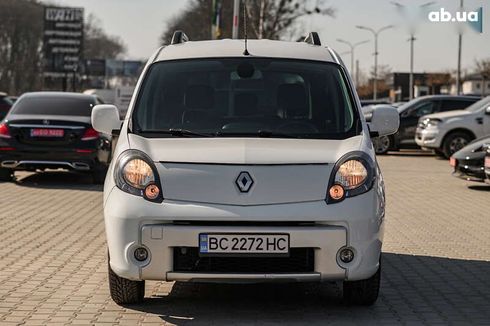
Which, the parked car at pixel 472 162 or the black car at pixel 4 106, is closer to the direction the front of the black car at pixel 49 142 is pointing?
the black car

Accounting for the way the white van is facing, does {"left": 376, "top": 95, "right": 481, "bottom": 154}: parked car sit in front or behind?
behind

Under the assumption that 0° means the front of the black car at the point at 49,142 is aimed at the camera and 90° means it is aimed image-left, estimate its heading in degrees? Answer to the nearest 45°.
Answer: approximately 180°

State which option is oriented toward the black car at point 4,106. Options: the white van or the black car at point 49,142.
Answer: the black car at point 49,142

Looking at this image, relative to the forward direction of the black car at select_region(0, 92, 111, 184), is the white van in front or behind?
behind

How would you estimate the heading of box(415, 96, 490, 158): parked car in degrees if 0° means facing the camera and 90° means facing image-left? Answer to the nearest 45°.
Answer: approximately 45°

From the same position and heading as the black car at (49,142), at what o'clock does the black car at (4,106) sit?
the black car at (4,106) is roughly at 12 o'clock from the black car at (49,142).

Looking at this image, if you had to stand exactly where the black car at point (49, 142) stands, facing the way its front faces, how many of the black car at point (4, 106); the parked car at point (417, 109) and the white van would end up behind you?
1

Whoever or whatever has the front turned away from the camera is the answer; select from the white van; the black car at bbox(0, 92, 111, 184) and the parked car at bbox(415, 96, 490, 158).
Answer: the black car

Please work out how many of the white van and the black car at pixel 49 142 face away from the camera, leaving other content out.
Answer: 1

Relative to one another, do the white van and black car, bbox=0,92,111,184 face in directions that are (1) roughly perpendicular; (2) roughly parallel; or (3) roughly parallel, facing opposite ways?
roughly parallel, facing opposite ways

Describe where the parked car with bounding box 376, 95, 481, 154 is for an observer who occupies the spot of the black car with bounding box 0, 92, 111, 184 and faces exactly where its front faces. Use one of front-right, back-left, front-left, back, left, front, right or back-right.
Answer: front-right

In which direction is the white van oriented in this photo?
toward the camera

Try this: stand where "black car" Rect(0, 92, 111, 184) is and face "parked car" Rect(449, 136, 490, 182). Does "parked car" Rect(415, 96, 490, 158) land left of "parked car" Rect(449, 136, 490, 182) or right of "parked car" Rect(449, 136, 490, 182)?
left
